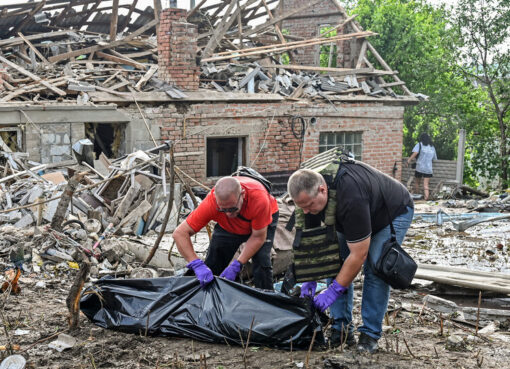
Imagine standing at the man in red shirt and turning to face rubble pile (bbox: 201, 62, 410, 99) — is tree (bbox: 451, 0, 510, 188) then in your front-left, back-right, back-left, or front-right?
front-right

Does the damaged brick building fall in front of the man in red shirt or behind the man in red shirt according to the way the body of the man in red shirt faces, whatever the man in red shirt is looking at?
behind

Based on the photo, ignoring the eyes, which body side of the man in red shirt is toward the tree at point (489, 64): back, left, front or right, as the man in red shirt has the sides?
back

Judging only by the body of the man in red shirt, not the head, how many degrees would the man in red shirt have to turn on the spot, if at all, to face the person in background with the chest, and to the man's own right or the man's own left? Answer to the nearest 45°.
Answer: approximately 180°

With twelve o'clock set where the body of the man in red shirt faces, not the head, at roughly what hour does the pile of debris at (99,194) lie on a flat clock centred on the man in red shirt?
The pile of debris is roughly at 4 o'clock from the man in red shirt.

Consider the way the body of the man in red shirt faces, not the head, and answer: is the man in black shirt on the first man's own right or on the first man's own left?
on the first man's own left

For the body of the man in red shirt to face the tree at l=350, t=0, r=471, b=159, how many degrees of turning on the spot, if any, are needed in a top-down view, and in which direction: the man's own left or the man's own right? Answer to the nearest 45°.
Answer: approximately 135° to the man's own right

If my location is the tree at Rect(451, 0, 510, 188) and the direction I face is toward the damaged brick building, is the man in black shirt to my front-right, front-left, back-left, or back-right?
front-left

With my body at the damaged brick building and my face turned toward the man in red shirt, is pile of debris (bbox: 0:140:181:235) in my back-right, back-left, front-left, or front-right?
front-right

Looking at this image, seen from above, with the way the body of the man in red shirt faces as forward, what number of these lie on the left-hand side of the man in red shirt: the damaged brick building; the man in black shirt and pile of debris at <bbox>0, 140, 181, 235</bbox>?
1

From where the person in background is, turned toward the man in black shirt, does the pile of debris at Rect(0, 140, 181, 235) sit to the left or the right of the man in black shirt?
right
